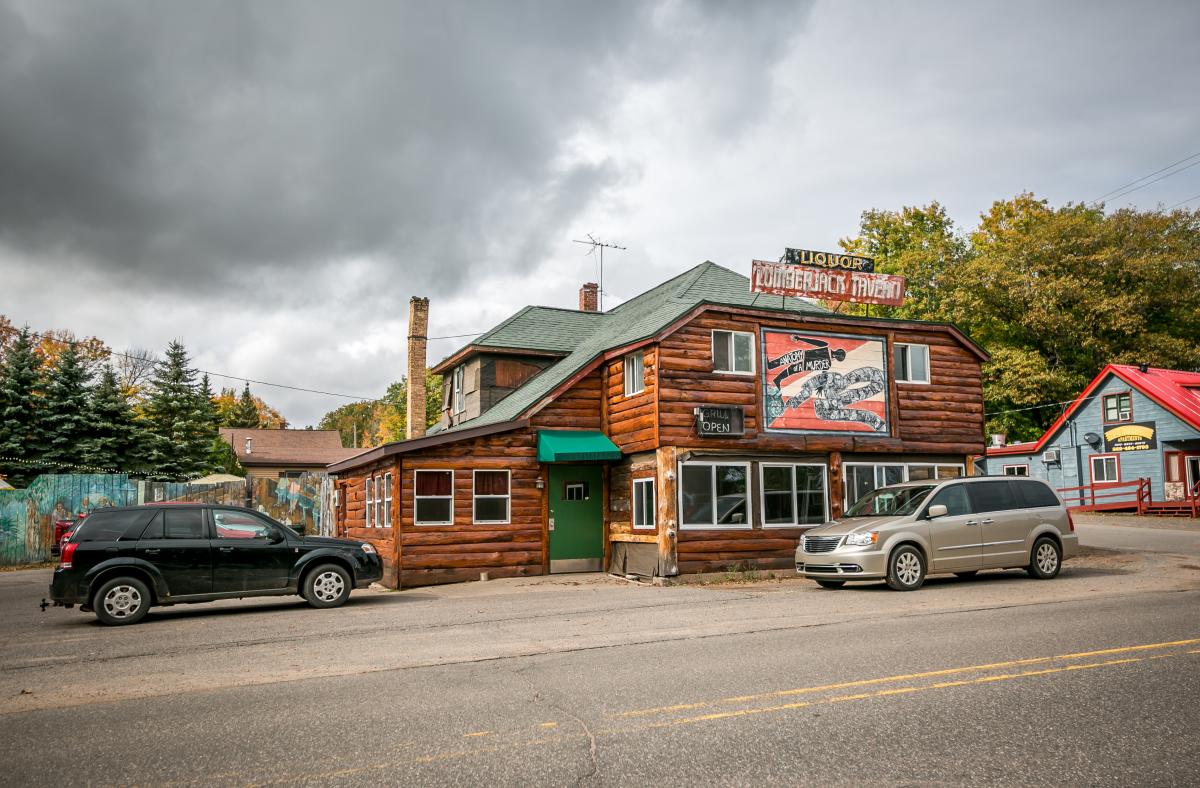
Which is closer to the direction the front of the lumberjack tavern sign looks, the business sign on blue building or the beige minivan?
the beige minivan

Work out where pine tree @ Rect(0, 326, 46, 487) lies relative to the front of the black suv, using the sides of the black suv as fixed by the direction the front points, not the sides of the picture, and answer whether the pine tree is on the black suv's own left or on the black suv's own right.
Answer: on the black suv's own left

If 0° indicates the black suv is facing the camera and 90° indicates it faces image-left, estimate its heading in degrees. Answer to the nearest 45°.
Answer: approximately 270°

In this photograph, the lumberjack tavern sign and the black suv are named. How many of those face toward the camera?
1

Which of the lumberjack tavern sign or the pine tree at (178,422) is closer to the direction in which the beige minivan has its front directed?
the pine tree

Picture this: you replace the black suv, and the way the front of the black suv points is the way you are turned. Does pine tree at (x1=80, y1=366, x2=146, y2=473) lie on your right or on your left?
on your left

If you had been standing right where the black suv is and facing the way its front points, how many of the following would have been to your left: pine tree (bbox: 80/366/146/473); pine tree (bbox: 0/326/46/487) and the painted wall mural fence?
3

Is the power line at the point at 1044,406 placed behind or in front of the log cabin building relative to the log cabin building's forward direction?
behind

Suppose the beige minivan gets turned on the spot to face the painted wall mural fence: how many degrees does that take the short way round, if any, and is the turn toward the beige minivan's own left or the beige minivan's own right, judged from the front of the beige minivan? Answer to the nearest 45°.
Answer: approximately 45° to the beige minivan's own right

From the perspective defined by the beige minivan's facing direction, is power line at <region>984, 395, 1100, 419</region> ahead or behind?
behind

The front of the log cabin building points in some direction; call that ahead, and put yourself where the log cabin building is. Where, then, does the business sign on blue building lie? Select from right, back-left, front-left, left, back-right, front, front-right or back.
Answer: back-left

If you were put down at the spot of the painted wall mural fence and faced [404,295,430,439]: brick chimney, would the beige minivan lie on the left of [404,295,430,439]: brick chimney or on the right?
right
